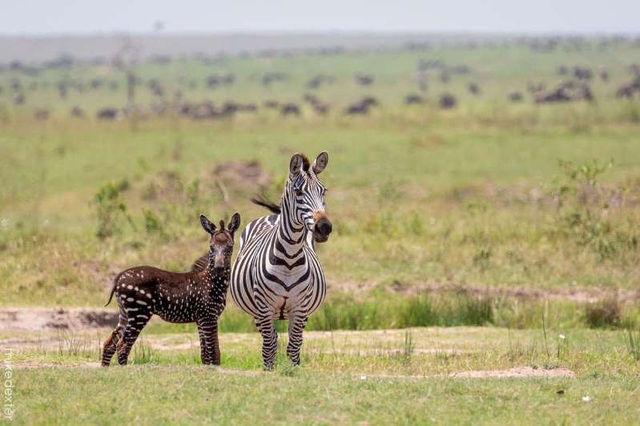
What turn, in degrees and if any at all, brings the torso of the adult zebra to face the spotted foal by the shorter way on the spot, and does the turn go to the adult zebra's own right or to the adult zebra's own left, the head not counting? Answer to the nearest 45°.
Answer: approximately 90° to the adult zebra's own right

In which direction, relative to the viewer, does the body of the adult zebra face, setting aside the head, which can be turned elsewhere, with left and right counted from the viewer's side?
facing the viewer

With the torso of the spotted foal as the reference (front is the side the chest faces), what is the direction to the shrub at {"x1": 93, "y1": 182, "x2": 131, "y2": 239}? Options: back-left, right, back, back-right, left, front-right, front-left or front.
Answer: left

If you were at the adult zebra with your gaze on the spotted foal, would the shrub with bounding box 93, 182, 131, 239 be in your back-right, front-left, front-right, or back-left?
front-right

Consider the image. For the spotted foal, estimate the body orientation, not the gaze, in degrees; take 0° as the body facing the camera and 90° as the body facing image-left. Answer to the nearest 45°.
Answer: approximately 270°

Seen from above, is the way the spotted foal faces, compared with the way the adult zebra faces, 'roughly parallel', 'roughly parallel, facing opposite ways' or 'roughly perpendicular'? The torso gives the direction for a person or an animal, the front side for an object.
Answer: roughly perpendicular

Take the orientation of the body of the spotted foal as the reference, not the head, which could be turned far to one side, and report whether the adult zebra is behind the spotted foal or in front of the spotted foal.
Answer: in front

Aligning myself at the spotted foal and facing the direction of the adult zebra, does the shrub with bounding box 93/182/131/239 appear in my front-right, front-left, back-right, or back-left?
back-left

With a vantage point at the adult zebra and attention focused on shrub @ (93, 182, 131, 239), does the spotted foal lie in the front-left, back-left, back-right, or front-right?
front-left

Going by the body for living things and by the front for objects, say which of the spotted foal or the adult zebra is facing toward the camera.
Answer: the adult zebra

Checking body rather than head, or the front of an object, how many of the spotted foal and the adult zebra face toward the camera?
1

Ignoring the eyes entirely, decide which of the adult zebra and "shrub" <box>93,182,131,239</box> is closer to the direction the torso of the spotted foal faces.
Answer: the adult zebra
